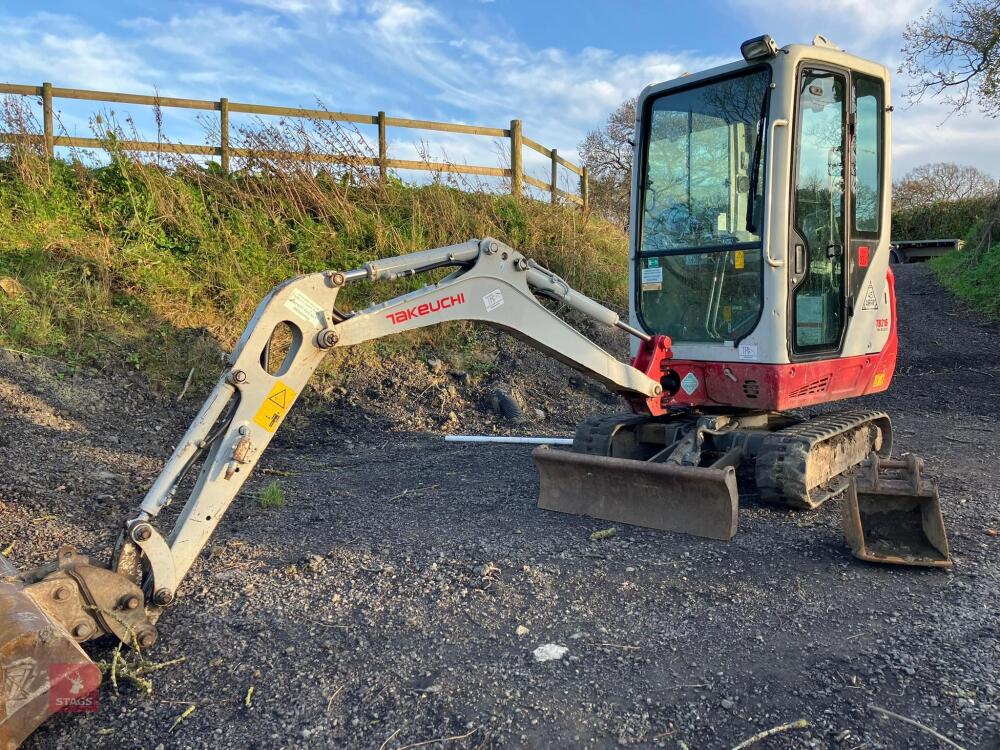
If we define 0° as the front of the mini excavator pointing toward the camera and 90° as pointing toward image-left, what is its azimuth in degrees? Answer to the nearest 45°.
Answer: approximately 45°

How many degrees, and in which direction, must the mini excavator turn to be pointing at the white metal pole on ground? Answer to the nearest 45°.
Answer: approximately 90° to its right

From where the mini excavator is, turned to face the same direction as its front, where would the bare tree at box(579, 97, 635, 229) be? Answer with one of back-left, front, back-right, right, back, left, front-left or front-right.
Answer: back-right

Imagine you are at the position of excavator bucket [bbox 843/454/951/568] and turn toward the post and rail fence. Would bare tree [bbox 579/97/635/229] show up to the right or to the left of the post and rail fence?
right

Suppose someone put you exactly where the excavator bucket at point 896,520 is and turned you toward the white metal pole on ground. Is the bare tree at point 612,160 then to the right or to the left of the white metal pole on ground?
right

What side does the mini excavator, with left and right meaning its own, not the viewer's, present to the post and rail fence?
right
